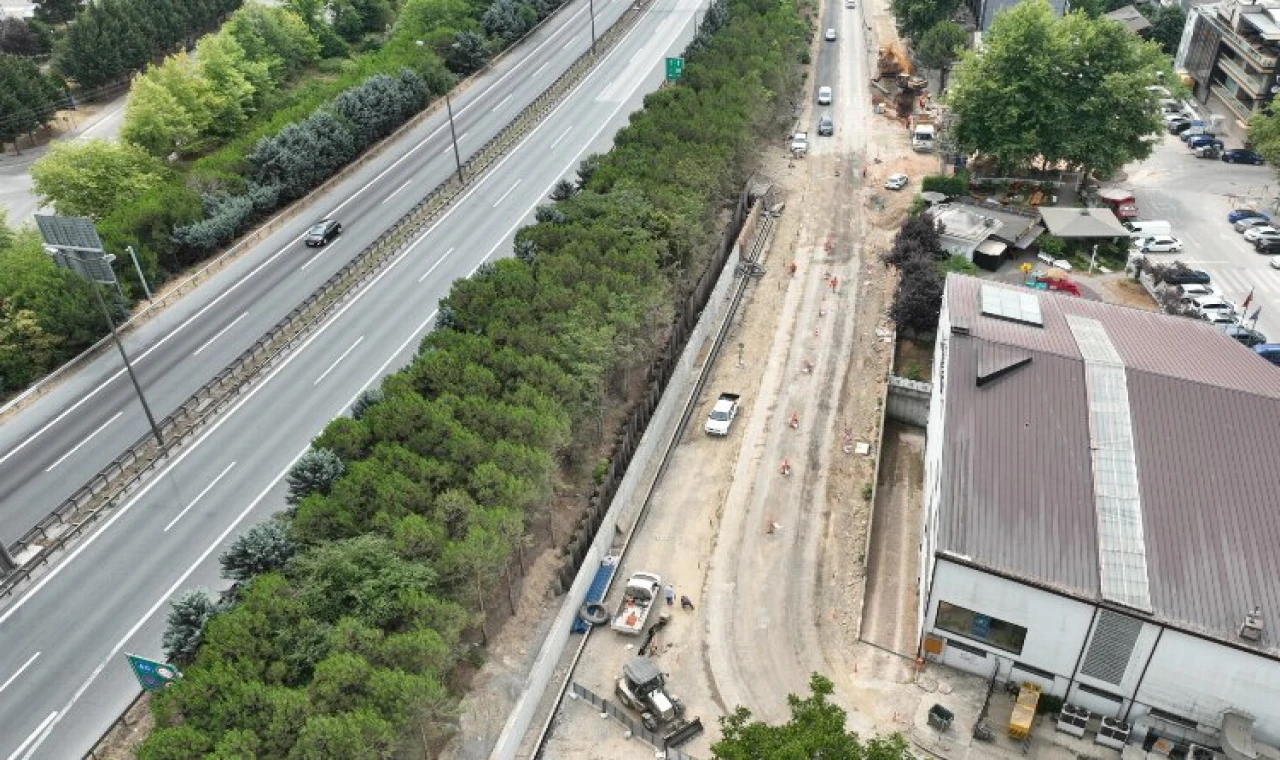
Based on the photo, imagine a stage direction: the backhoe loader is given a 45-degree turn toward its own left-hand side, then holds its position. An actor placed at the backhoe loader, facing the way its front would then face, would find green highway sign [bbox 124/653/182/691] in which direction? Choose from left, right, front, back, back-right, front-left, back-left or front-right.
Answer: back

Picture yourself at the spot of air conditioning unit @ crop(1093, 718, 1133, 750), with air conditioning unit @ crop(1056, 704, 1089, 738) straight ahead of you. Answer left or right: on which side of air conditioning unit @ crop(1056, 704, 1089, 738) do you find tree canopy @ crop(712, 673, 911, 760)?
left

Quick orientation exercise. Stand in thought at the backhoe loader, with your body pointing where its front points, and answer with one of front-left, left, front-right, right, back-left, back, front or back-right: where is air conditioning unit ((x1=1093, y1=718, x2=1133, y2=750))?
front-left

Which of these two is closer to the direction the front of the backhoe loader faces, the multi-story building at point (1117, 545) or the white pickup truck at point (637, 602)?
the multi-story building

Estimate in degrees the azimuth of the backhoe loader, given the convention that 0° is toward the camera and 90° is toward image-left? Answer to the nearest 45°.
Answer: approximately 315°

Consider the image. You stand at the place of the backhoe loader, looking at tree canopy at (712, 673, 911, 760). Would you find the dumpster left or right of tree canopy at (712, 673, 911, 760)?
left
